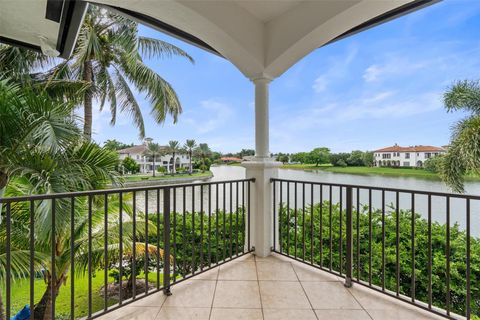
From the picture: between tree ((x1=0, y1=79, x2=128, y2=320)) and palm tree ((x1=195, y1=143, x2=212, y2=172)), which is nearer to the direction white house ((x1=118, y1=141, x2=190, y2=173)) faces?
the tree

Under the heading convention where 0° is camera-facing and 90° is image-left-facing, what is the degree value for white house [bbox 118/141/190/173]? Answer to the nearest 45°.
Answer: approximately 315°

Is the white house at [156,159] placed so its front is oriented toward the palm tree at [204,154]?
no

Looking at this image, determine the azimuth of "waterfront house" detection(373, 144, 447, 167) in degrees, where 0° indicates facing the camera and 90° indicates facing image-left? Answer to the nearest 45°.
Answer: approximately 0°

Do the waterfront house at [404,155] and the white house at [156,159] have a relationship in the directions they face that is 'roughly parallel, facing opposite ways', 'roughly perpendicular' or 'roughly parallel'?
roughly perpendicular
